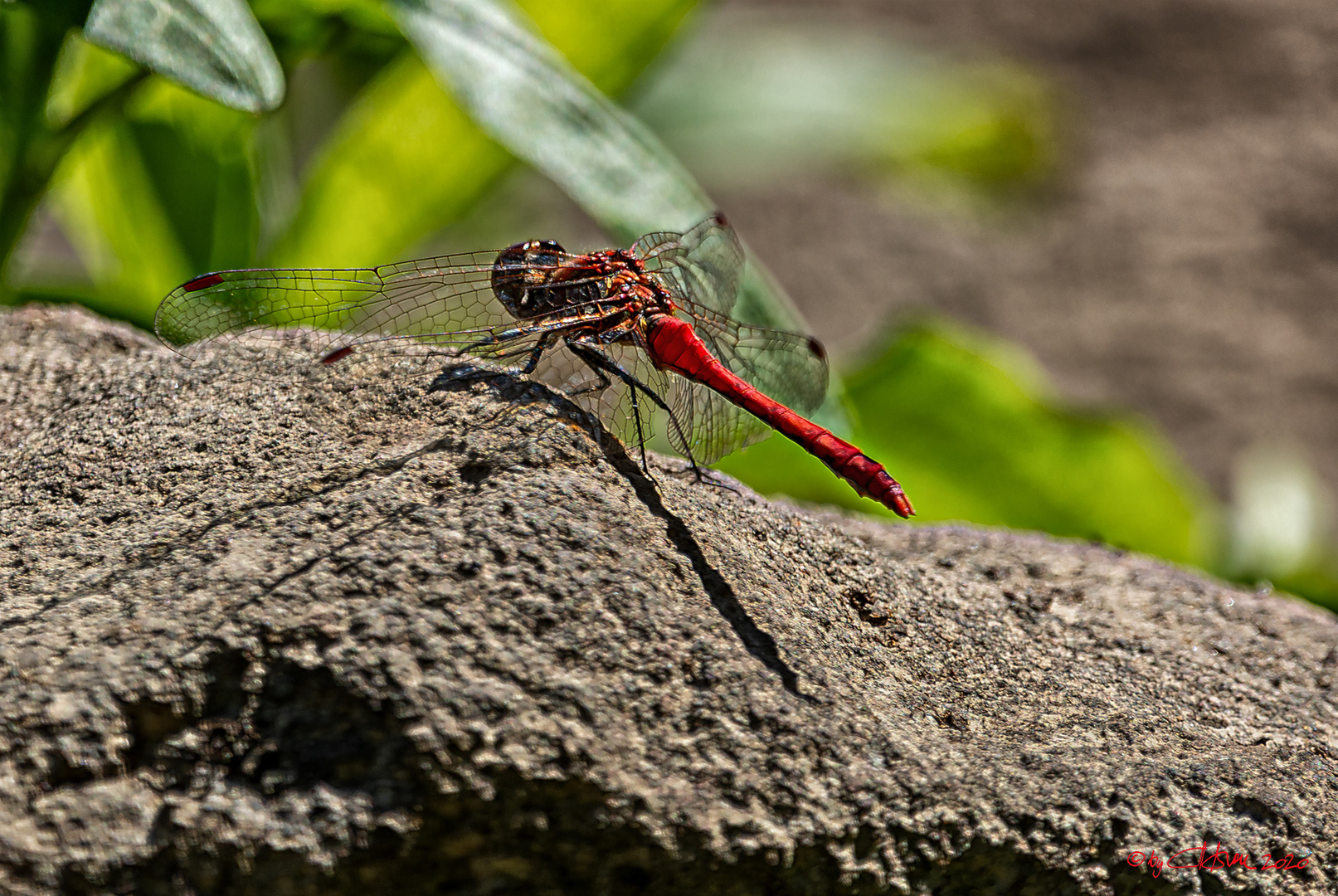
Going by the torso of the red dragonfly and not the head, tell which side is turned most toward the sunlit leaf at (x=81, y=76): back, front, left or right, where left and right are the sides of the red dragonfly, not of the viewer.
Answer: front

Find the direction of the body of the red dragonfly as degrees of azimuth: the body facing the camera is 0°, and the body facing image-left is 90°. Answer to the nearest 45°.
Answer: approximately 135°

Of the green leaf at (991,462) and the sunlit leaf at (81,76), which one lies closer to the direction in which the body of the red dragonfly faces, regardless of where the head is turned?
the sunlit leaf

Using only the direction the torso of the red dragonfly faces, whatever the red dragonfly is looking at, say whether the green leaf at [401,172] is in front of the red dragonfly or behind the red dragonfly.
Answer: in front

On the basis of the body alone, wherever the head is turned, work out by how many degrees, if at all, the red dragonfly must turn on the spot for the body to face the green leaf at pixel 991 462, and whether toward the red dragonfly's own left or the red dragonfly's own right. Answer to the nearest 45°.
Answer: approximately 90° to the red dragonfly's own right

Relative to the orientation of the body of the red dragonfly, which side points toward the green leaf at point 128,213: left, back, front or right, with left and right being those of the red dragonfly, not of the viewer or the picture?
front
